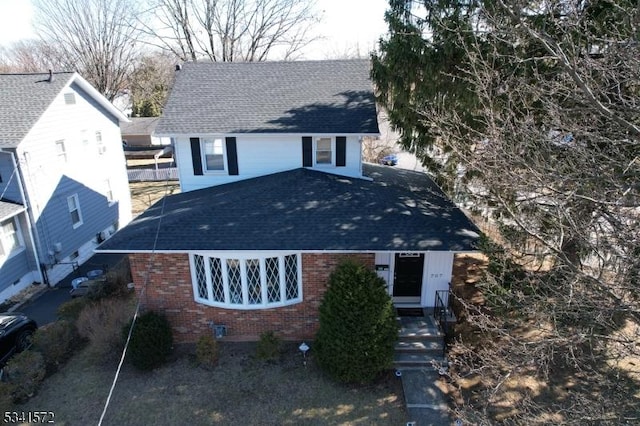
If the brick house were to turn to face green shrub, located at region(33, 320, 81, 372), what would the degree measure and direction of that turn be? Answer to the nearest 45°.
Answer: approximately 90° to its right

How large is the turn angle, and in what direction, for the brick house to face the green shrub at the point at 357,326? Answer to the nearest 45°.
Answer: approximately 45° to its left

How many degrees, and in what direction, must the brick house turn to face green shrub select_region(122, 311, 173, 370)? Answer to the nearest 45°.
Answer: approximately 45° to its right

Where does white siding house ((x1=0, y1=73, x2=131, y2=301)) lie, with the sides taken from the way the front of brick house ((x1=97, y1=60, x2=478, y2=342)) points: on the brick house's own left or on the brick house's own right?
on the brick house's own right

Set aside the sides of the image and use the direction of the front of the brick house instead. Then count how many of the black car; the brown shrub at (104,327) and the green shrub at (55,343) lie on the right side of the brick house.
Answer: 3

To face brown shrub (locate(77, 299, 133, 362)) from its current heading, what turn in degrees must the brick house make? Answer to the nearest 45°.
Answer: approximately 90° to its right

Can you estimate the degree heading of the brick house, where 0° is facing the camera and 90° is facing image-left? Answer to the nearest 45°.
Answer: approximately 0°

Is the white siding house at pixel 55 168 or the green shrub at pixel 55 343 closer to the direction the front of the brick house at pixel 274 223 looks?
the green shrub

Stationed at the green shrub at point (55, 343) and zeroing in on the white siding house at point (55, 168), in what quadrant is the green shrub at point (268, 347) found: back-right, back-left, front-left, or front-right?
back-right

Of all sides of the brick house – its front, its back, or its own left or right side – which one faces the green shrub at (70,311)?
right

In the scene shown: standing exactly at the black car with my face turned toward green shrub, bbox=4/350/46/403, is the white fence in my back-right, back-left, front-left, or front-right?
back-left
